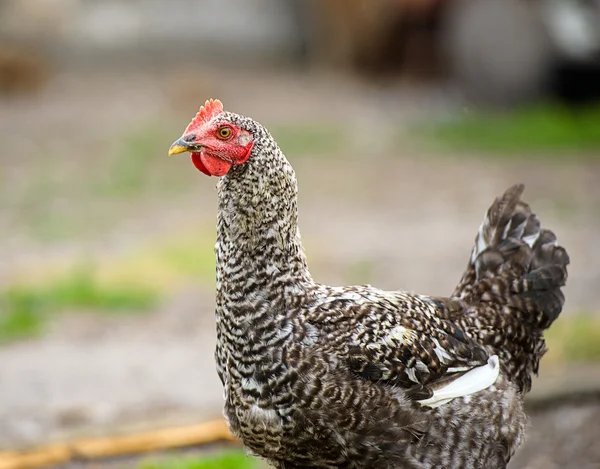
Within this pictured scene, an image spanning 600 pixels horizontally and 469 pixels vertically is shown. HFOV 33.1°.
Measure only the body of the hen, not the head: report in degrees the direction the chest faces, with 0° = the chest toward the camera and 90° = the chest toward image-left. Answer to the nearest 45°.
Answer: approximately 90°
